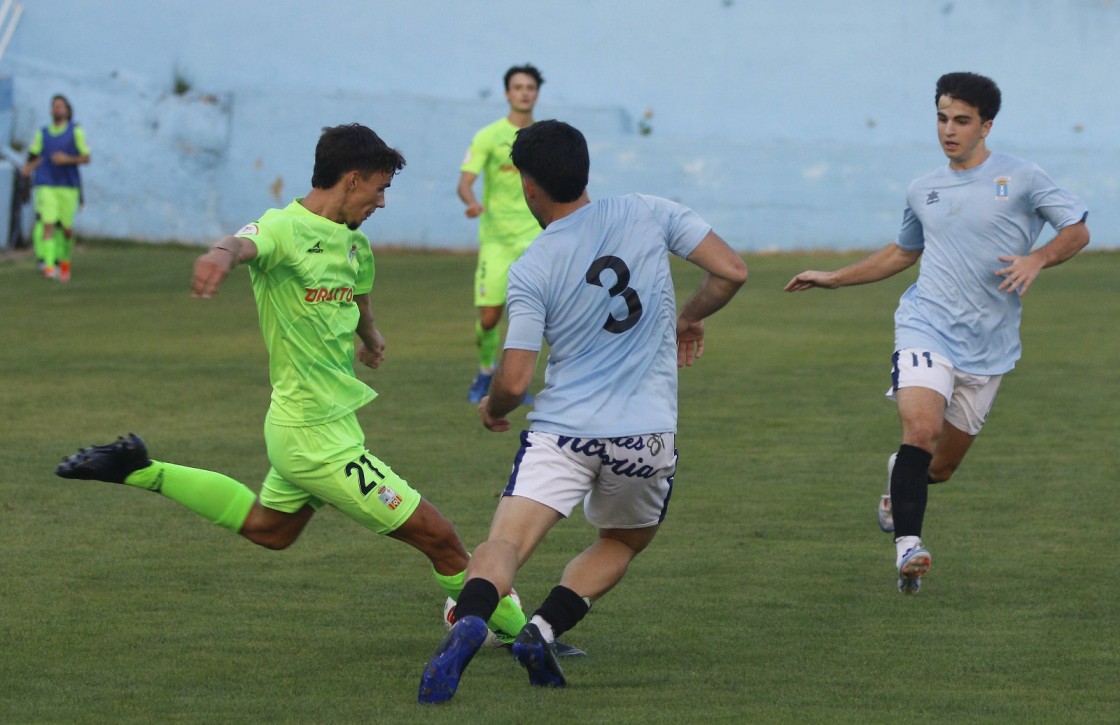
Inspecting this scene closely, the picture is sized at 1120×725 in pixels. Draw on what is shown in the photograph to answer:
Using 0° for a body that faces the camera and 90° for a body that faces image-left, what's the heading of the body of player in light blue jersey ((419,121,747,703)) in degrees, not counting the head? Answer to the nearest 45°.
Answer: approximately 180°

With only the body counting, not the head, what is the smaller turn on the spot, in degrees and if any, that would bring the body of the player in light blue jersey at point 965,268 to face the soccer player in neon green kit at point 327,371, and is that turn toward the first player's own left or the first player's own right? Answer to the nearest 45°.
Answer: approximately 45° to the first player's own right

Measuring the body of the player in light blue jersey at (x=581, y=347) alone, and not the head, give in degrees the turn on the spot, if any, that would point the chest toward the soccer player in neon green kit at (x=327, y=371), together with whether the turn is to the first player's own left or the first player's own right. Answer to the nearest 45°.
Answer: approximately 90° to the first player's own left

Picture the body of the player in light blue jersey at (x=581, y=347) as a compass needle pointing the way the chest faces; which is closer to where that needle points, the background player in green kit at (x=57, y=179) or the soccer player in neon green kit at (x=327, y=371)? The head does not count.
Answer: the background player in green kit

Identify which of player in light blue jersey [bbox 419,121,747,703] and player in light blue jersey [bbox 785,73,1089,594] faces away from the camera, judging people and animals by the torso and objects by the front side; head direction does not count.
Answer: player in light blue jersey [bbox 419,121,747,703]

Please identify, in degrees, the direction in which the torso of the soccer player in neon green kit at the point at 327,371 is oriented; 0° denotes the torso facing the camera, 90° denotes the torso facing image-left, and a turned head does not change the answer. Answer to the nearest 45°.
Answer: approximately 315°

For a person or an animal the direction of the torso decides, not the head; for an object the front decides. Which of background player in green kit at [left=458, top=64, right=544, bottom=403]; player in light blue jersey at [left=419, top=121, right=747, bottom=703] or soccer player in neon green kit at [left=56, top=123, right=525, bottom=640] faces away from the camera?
the player in light blue jersey

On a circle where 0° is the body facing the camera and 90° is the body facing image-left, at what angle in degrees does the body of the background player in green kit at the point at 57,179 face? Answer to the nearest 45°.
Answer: approximately 0°
